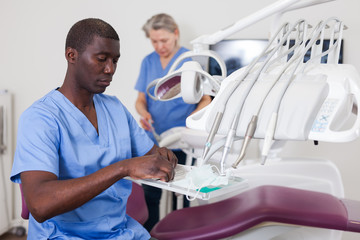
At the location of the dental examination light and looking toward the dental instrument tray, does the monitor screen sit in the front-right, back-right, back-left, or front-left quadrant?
back-left

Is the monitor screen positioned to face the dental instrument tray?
yes

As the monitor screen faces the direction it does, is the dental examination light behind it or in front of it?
in front

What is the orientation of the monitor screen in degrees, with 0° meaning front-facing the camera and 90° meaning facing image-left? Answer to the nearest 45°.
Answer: approximately 0°

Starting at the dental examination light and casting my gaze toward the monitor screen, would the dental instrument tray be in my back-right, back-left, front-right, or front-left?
back-right
